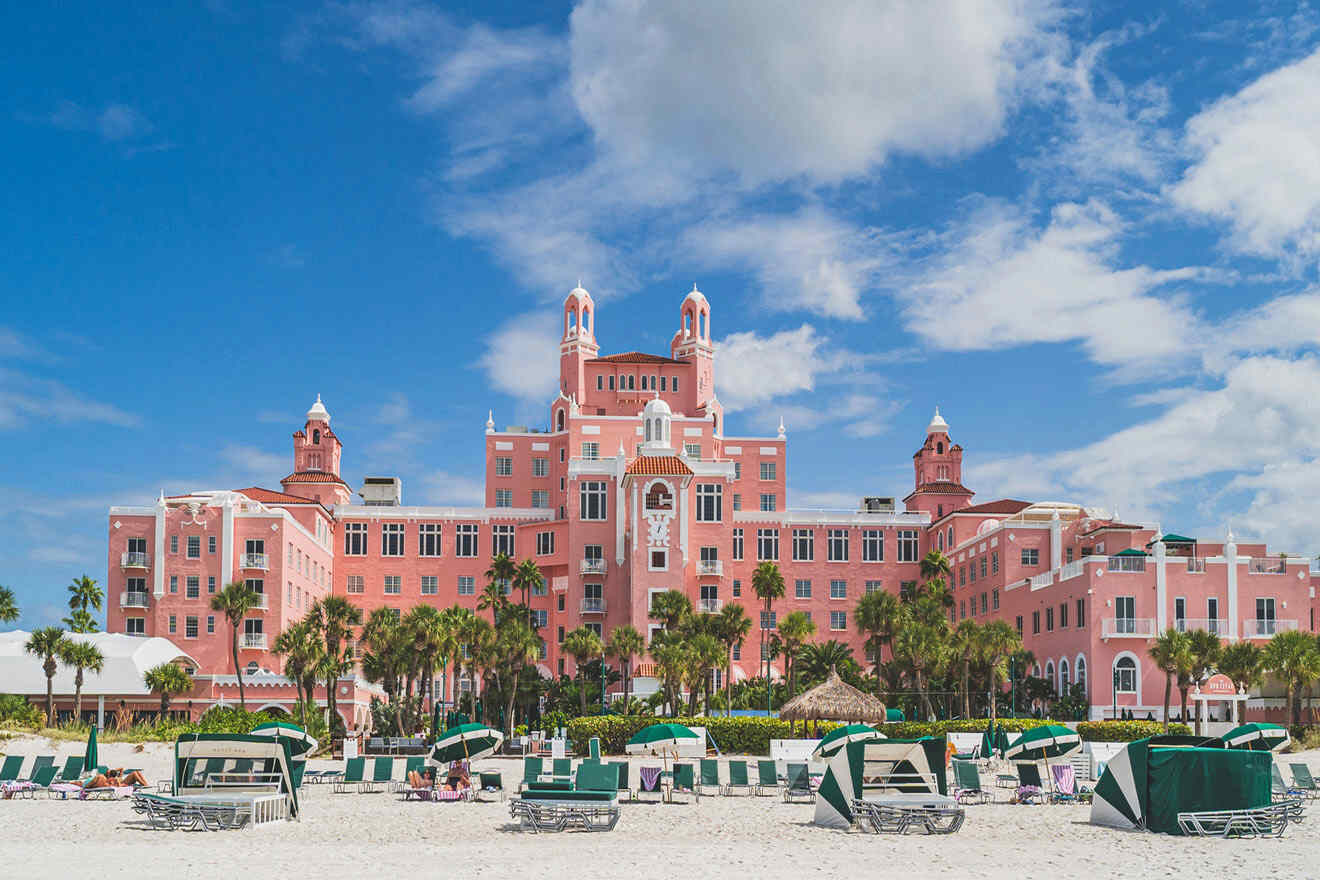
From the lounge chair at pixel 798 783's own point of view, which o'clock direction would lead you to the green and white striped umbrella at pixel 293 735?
The green and white striped umbrella is roughly at 3 o'clock from the lounge chair.

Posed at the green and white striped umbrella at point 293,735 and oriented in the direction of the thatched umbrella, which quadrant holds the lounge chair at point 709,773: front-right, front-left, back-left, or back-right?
front-right

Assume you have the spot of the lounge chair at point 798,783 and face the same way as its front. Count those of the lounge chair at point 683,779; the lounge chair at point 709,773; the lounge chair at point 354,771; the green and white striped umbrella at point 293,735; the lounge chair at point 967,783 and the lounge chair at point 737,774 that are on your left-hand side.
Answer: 1

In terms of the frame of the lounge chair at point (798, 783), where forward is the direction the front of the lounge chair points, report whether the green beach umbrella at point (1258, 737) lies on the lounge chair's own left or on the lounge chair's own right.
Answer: on the lounge chair's own left

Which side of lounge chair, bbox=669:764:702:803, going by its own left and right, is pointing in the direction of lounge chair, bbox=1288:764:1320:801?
left

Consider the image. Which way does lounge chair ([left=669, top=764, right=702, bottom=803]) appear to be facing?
toward the camera

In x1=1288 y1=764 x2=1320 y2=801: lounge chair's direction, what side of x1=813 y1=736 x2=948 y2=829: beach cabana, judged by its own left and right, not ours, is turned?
left

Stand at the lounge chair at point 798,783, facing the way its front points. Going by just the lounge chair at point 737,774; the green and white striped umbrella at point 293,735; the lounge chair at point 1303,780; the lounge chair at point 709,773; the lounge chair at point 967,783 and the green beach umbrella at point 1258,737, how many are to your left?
3

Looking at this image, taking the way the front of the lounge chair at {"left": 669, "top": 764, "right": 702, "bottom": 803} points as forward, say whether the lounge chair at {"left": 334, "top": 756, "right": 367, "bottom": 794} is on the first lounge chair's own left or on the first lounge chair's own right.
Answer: on the first lounge chair's own right

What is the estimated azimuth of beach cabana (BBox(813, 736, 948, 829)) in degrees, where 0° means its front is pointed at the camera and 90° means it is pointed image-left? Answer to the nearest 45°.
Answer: approximately 315°

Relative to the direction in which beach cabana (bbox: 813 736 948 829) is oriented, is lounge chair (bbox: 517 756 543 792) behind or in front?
behind

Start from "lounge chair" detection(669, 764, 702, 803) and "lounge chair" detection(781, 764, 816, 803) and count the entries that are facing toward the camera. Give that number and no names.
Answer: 2
